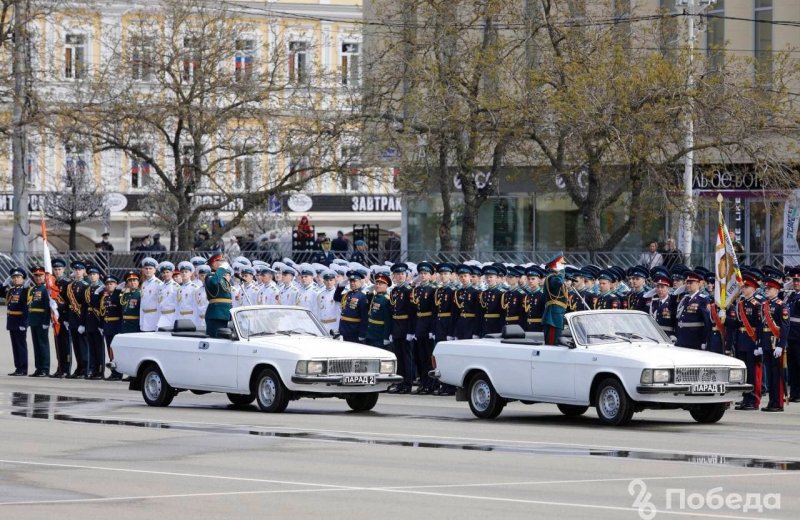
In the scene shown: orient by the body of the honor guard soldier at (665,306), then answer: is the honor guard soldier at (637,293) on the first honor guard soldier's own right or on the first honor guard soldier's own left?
on the first honor guard soldier's own right

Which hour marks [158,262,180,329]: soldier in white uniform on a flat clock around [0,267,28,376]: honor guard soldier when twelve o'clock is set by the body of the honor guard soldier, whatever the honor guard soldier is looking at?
The soldier in white uniform is roughly at 9 o'clock from the honor guard soldier.

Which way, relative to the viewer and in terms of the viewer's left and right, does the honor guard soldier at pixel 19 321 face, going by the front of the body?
facing the viewer and to the left of the viewer

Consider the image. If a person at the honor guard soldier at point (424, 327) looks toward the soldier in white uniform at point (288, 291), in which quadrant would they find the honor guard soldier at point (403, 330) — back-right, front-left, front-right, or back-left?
front-left

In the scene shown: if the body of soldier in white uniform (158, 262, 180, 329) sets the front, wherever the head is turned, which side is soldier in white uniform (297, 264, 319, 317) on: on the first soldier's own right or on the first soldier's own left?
on the first soldier's own left

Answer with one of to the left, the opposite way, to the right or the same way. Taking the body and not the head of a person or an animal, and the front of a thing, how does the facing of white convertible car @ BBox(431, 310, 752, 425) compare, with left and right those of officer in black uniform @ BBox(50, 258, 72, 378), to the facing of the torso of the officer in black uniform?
to the left

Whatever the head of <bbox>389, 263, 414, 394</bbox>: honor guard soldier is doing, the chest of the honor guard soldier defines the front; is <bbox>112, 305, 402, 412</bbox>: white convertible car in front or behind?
in front

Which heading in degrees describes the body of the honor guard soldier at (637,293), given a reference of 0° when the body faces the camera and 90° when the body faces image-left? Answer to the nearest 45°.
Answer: approximately 45°

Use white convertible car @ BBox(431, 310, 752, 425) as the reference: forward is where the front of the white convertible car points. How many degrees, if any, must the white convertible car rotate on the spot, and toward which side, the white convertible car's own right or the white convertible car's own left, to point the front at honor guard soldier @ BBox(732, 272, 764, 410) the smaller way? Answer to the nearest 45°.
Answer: approximately 90° to the white convertible car's own left

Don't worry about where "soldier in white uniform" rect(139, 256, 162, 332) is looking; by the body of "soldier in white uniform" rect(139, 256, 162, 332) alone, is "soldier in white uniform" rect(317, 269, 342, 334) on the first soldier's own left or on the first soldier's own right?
on the first soldier's own left

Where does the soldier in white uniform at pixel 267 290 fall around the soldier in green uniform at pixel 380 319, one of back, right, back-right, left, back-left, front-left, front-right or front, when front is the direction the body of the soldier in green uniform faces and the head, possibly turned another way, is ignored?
right

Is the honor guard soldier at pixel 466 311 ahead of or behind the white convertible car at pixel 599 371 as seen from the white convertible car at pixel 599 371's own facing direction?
behind

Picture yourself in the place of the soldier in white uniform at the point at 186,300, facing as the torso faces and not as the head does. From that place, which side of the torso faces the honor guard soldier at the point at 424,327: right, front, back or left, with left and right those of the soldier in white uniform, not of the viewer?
left

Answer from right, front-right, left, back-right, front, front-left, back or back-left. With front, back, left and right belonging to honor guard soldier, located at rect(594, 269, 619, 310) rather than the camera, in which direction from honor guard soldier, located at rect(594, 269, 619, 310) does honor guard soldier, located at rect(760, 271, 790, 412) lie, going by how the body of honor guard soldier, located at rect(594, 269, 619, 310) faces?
left

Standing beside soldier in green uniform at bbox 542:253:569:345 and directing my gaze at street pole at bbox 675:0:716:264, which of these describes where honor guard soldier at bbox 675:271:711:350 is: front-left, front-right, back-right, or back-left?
front-right

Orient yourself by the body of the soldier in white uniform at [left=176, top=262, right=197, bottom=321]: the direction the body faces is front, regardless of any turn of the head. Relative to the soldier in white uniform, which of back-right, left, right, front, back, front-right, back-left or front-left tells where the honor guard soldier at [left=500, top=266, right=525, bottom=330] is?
left
